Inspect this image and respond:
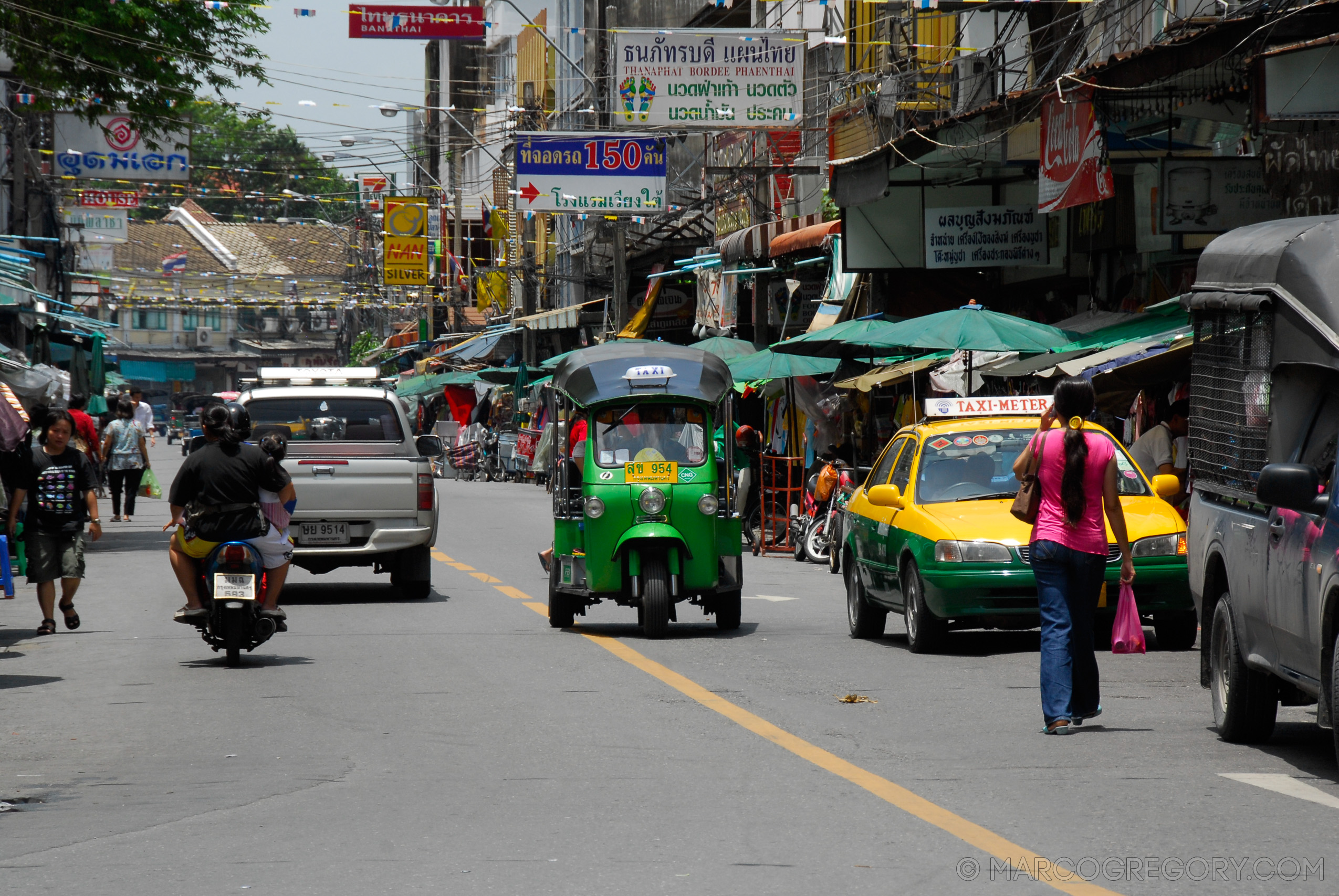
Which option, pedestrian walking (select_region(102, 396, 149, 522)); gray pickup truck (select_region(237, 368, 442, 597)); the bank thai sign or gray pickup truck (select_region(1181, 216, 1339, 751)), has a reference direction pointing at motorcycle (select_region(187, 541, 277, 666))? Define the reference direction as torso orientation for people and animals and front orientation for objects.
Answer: the bank thai sign

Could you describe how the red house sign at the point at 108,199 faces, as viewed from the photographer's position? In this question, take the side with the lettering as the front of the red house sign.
facing the viewer

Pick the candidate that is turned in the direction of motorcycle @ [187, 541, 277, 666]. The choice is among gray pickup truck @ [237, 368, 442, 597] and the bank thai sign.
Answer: the bank thai sign

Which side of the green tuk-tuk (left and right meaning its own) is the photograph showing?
front

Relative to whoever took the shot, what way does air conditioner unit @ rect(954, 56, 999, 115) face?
facing the viewer and to the left of the viewer

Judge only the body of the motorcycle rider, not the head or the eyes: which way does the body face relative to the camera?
away from the camera

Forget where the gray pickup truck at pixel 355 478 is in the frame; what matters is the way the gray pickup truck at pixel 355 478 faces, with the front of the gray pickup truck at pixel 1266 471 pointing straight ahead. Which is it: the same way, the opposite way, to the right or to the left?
the opposite way

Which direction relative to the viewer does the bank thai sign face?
toward the camera

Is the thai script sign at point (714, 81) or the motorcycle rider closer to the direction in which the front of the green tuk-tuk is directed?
the motorcycle rider

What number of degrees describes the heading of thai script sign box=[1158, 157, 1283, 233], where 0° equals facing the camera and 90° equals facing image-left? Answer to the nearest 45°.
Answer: approximately 0°

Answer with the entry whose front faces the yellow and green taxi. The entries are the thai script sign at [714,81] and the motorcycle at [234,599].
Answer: the thai script sign

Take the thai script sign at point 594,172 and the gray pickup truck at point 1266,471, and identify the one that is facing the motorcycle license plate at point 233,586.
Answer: the thai script sign

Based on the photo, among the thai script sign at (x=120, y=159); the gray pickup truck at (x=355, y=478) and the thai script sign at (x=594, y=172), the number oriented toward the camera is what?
2
